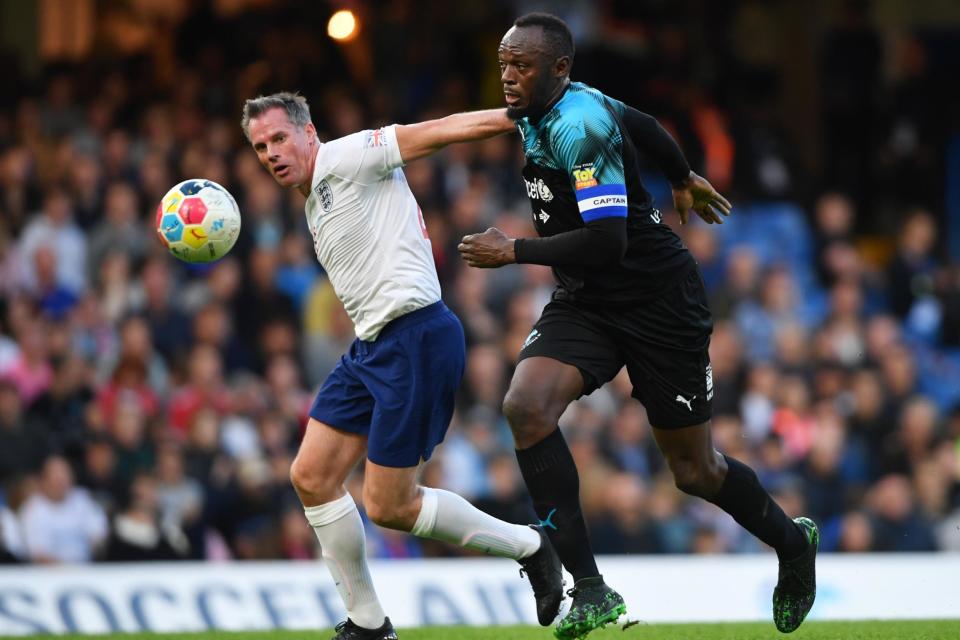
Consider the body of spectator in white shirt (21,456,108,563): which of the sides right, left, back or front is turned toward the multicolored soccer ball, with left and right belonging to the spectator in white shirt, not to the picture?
front

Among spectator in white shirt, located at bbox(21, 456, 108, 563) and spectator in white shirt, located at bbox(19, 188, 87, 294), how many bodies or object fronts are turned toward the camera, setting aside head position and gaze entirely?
2

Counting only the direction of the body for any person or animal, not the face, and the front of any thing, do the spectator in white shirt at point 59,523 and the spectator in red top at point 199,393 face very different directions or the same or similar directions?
same or similar directions

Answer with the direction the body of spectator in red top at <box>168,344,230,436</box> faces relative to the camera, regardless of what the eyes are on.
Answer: toward the camera

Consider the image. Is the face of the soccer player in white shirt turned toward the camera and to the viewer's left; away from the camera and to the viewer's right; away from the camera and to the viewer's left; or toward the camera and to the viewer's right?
toward the camera and to the viewer's left

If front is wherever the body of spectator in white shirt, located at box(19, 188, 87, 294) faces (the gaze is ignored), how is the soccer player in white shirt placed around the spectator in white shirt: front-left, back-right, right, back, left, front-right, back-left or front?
front

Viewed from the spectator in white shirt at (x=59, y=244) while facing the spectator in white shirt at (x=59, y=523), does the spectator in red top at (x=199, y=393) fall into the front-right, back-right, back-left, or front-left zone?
front-left

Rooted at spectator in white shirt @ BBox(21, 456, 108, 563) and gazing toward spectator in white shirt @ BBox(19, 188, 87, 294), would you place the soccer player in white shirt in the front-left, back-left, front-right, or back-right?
back-right

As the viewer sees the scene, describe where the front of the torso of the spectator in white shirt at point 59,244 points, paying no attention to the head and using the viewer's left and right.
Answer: facing the viewer

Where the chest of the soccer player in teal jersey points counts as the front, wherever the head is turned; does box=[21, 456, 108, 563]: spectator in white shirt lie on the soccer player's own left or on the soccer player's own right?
on the soccer player's own right

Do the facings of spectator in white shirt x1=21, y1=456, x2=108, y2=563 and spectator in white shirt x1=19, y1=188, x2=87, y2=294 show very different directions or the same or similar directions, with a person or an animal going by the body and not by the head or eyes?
same or similar directions
